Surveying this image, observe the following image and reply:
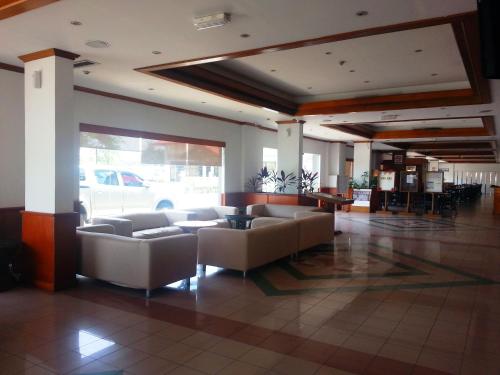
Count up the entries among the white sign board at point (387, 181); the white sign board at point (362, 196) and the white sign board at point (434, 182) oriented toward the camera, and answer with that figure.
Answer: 3

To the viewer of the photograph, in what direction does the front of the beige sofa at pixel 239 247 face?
facing away from the viewer and to the left of the viewer

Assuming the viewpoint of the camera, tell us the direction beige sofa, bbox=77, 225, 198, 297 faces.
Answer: facing away from the viewer and to the right of the viewer

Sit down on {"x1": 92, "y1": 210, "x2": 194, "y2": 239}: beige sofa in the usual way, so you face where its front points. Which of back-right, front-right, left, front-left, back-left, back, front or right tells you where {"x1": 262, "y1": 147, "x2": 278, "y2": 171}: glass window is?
left

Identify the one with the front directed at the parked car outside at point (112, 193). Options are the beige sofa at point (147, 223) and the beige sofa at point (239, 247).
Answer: the beige sofa at point (239, 247)

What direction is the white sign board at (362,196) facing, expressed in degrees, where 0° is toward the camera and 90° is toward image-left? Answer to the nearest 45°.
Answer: approximately 0°

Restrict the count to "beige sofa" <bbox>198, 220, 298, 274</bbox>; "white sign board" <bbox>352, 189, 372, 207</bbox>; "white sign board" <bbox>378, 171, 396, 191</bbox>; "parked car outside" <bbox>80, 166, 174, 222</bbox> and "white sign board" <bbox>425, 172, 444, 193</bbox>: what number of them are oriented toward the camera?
3

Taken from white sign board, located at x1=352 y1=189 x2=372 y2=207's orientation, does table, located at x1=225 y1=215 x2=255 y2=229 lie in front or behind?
in front

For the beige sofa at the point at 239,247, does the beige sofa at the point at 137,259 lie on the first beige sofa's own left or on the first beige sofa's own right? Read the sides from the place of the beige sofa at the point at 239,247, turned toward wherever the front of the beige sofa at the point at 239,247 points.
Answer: on the first beige sofa's own left

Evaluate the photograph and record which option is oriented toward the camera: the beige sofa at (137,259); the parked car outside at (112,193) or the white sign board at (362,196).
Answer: the white sign board
